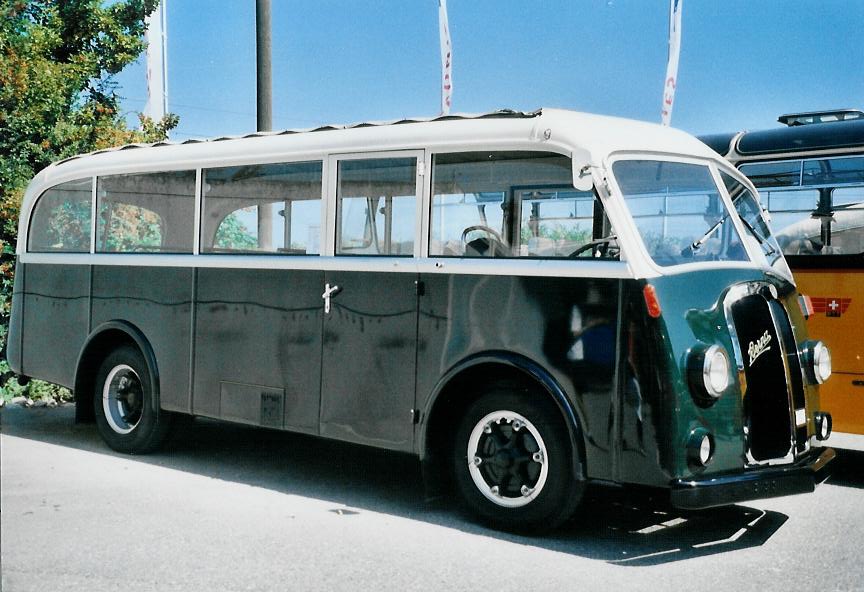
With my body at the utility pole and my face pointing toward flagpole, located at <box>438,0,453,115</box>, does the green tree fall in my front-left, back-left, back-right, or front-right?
back-left

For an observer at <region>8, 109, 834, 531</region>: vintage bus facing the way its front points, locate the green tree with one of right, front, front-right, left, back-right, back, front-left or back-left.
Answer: back

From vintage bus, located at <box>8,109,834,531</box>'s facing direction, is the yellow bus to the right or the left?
on its left

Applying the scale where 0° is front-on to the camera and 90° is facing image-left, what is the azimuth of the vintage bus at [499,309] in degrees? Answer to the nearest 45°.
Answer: approximately 315°

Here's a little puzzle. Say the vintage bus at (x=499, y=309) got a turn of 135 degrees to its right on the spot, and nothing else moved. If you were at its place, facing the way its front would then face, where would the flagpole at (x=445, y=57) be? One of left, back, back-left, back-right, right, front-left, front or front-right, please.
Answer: right

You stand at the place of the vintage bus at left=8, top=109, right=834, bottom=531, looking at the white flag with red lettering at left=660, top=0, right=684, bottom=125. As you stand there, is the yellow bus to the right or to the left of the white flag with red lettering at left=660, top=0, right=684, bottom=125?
right

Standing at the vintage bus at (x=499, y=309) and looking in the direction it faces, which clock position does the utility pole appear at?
The utility pole is roughly at 7 o'clock from the vintage bus.

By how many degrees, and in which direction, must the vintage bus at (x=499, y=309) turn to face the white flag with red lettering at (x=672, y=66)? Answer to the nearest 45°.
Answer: approximately 135° to its left
